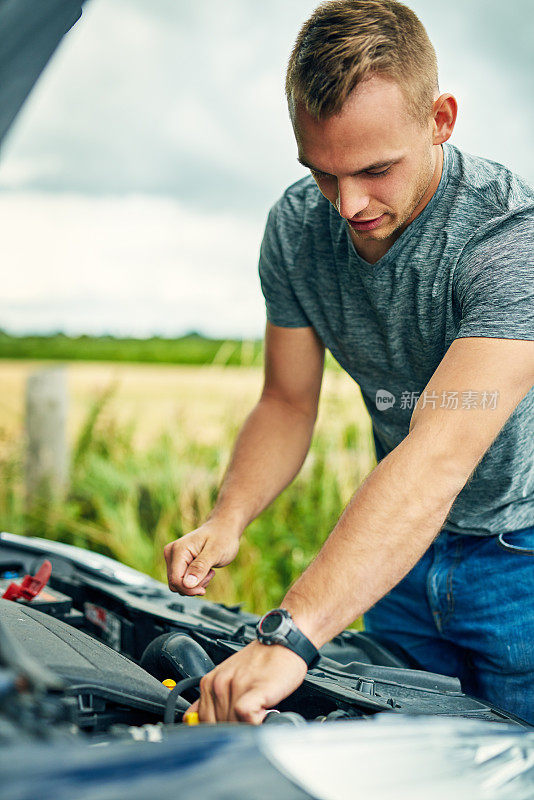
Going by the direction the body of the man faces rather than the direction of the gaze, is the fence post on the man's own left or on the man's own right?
on the man's own right

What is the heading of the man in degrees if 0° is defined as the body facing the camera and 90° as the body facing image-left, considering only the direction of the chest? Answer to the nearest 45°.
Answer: approximately 45°
